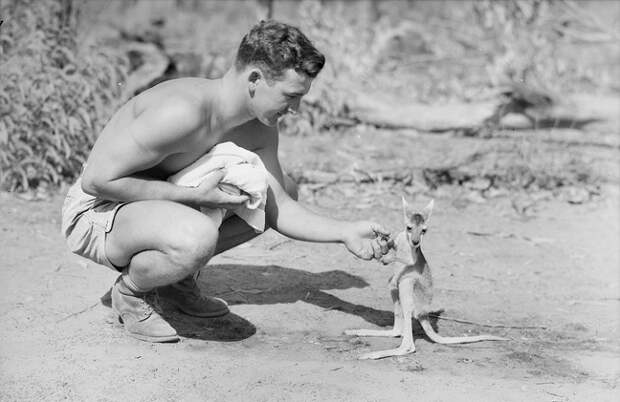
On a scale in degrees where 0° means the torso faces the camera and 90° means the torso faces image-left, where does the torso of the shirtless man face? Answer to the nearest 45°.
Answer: approximately 270°

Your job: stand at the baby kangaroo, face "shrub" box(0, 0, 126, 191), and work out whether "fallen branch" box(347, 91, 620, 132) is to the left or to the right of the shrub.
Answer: right

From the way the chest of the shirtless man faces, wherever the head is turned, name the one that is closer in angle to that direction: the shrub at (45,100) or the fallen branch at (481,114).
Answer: the fallen branch

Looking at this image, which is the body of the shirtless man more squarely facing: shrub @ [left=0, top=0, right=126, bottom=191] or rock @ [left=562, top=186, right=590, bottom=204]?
the rock

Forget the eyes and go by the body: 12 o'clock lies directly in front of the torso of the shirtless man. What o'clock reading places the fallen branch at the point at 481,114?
The fallen branch is roughly at 10 o'clock from the shirtless man.

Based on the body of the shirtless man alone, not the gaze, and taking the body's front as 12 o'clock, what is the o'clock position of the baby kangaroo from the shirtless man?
The baby kangaroo is roughly at 12 o'clock from the shirtless man.

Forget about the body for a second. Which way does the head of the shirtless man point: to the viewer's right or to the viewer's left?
to the viewer's right

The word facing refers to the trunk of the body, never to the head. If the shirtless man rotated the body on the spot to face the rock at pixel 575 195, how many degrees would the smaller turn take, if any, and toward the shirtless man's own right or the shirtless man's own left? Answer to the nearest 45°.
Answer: approximately 45° to the shirtless man's own left
